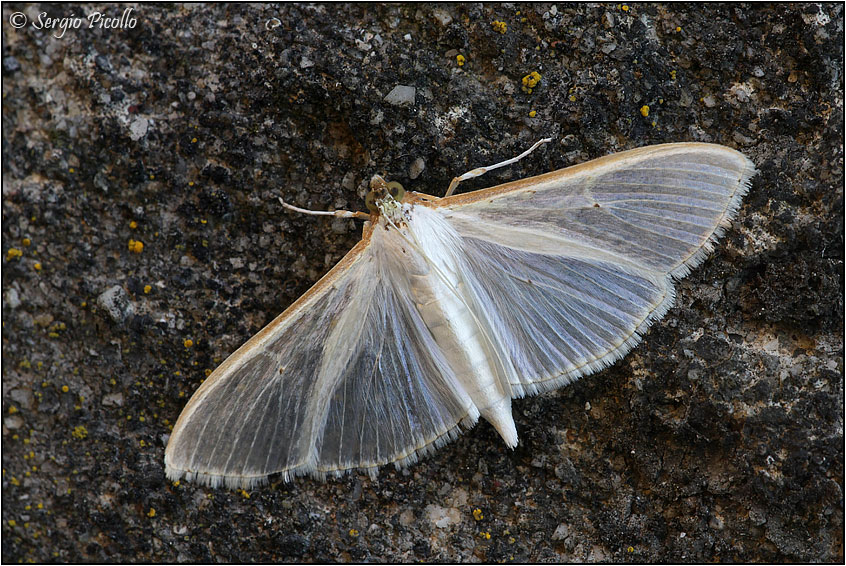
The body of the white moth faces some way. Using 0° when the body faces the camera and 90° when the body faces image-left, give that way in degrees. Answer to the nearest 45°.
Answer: approximately 135°
